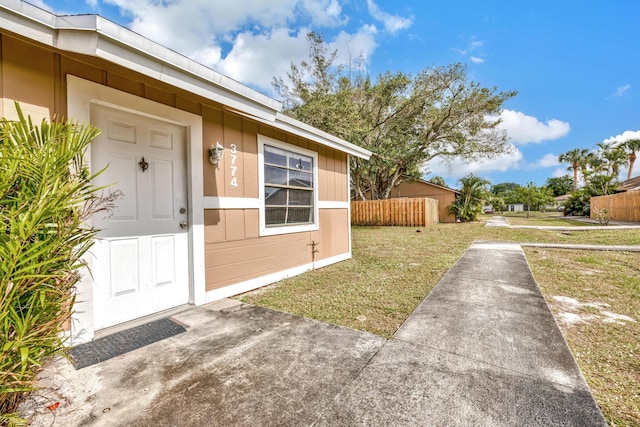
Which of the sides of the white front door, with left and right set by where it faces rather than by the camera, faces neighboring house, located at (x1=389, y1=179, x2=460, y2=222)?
left

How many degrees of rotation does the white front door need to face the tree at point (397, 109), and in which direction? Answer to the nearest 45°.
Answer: approximately 90° to its left

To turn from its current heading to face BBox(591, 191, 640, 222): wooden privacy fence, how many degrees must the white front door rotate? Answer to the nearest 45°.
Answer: approximately 45° to its left

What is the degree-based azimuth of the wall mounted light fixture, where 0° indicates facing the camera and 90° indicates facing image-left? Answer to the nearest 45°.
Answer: approximately 315°

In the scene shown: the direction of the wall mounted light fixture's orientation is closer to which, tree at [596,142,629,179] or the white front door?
the tree

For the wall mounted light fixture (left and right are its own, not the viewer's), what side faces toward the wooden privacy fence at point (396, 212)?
left

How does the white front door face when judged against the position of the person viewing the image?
facing the viewer and to the right of the viewer

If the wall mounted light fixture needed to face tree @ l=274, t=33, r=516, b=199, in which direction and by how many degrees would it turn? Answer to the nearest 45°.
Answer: approximately 90° to its left

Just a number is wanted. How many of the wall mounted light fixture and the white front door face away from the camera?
0
